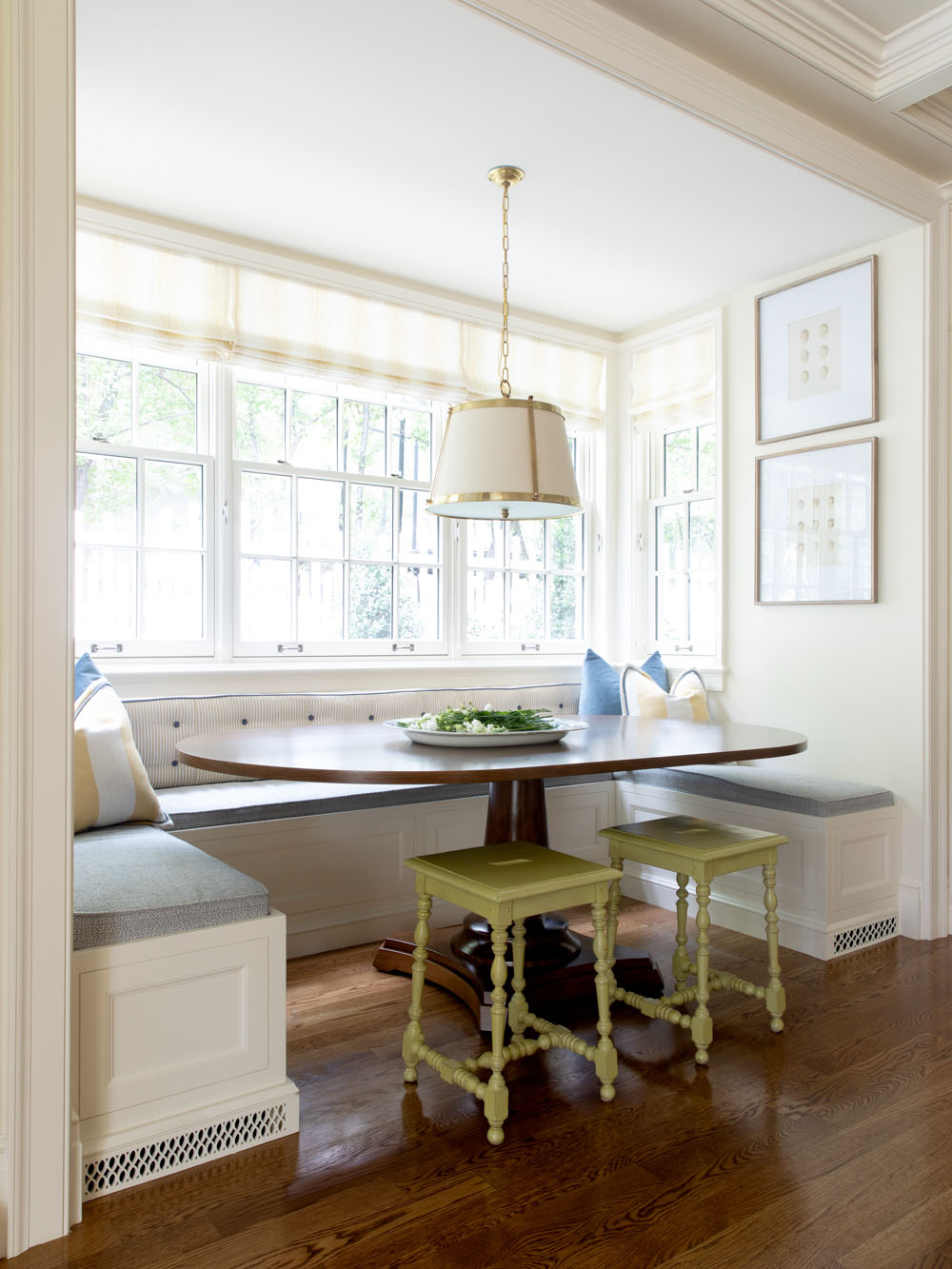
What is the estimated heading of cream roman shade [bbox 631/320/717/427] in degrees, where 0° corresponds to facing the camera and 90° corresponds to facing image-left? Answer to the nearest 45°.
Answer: approximately 45°

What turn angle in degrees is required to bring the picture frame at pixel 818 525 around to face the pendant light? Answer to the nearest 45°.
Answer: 0° — it already faces it

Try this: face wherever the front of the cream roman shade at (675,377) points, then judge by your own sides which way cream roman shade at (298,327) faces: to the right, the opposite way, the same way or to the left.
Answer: to the left

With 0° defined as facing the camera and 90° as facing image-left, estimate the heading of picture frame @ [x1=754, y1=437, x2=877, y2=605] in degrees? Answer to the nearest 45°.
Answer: approximately 45°

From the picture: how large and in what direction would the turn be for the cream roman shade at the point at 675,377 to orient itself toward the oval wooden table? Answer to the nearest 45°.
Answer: approximately 45° to its left

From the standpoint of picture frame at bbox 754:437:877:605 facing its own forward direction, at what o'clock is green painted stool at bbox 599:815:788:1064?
The green painted stool is roughly at 11 o'clock from the picture frame.
